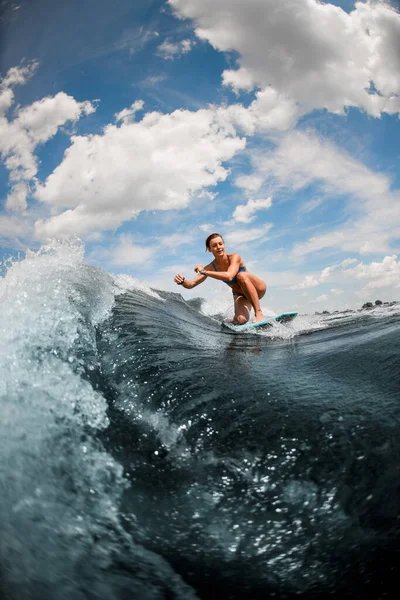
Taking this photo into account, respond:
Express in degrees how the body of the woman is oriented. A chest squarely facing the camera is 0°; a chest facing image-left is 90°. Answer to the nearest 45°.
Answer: approximately 45°
